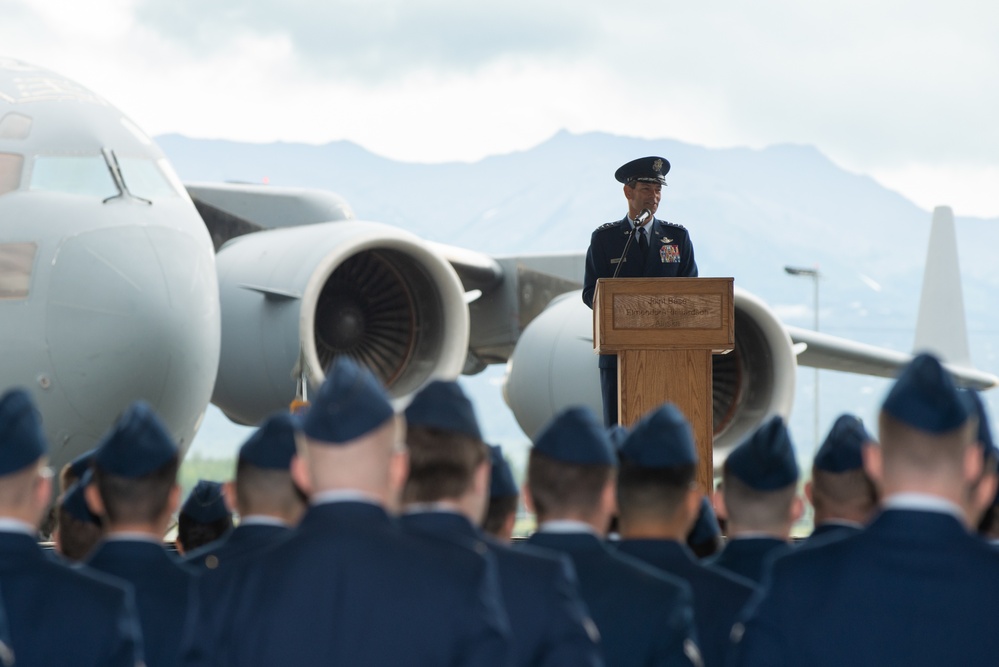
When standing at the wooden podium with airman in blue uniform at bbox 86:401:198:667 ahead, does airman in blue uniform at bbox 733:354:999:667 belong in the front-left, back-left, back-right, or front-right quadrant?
front-left

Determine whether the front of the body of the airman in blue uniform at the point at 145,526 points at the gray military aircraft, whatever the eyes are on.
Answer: yes

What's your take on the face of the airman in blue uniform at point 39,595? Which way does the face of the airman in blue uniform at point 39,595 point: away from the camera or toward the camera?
away from the camera

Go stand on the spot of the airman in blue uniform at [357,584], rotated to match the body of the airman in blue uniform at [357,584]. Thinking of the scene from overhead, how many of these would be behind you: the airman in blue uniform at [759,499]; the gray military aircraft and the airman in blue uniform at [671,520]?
0

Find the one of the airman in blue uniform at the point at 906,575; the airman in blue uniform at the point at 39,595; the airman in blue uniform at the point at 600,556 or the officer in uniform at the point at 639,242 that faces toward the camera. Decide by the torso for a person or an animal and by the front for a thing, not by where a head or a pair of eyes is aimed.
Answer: the officer in uniform

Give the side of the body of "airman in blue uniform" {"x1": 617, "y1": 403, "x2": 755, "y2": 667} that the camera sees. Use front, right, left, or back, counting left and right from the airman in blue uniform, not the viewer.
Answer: back

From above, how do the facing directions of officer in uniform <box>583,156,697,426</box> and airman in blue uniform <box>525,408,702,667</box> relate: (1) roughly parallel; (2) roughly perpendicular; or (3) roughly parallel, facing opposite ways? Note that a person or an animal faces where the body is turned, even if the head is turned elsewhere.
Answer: roughly parallel, facing opposite ways

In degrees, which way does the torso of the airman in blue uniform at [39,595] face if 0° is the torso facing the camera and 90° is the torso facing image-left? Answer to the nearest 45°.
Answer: approximately 180°

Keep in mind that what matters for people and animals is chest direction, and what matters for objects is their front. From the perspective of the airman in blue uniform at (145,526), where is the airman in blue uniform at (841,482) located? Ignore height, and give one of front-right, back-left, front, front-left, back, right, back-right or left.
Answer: right

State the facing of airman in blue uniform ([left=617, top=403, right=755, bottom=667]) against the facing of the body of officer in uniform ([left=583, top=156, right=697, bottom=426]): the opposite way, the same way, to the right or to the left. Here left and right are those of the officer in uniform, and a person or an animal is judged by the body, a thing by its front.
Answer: the opposite way

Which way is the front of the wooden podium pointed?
toward the camera

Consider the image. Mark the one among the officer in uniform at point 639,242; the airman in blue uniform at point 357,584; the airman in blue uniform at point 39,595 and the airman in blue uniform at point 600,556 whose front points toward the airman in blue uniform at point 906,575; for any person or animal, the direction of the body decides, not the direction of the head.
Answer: the officer in uniform

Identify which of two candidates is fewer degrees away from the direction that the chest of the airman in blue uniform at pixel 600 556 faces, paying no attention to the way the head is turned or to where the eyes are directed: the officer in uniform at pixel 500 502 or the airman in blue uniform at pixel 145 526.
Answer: the officer in uniform

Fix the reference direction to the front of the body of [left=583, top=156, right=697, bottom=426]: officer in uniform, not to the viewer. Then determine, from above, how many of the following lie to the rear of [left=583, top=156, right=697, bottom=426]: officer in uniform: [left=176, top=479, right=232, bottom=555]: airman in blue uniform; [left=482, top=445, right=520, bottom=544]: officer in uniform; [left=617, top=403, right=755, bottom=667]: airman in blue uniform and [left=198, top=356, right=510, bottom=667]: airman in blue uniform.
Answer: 0

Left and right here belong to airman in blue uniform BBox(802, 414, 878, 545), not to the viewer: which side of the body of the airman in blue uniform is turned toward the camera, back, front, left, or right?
back

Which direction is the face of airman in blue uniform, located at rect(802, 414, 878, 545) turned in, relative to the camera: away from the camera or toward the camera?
away from the camera

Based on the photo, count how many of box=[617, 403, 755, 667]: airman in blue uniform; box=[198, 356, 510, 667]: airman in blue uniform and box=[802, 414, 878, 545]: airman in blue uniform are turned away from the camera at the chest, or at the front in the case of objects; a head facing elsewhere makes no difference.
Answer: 3

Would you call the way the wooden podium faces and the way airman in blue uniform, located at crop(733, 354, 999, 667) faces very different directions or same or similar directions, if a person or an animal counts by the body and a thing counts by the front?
very different directions

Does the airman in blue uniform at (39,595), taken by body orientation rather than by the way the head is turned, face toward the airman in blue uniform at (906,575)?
no

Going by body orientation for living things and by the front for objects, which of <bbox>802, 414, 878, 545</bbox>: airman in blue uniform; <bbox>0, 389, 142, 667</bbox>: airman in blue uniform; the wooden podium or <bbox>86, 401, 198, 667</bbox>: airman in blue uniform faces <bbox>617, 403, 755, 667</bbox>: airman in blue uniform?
the wooden podium

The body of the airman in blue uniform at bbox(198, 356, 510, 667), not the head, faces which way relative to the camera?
away from the camera

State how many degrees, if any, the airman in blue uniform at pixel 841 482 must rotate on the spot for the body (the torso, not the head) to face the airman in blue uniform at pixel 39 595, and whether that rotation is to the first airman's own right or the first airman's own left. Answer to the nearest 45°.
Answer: approximately 135° to the first airman's own left
